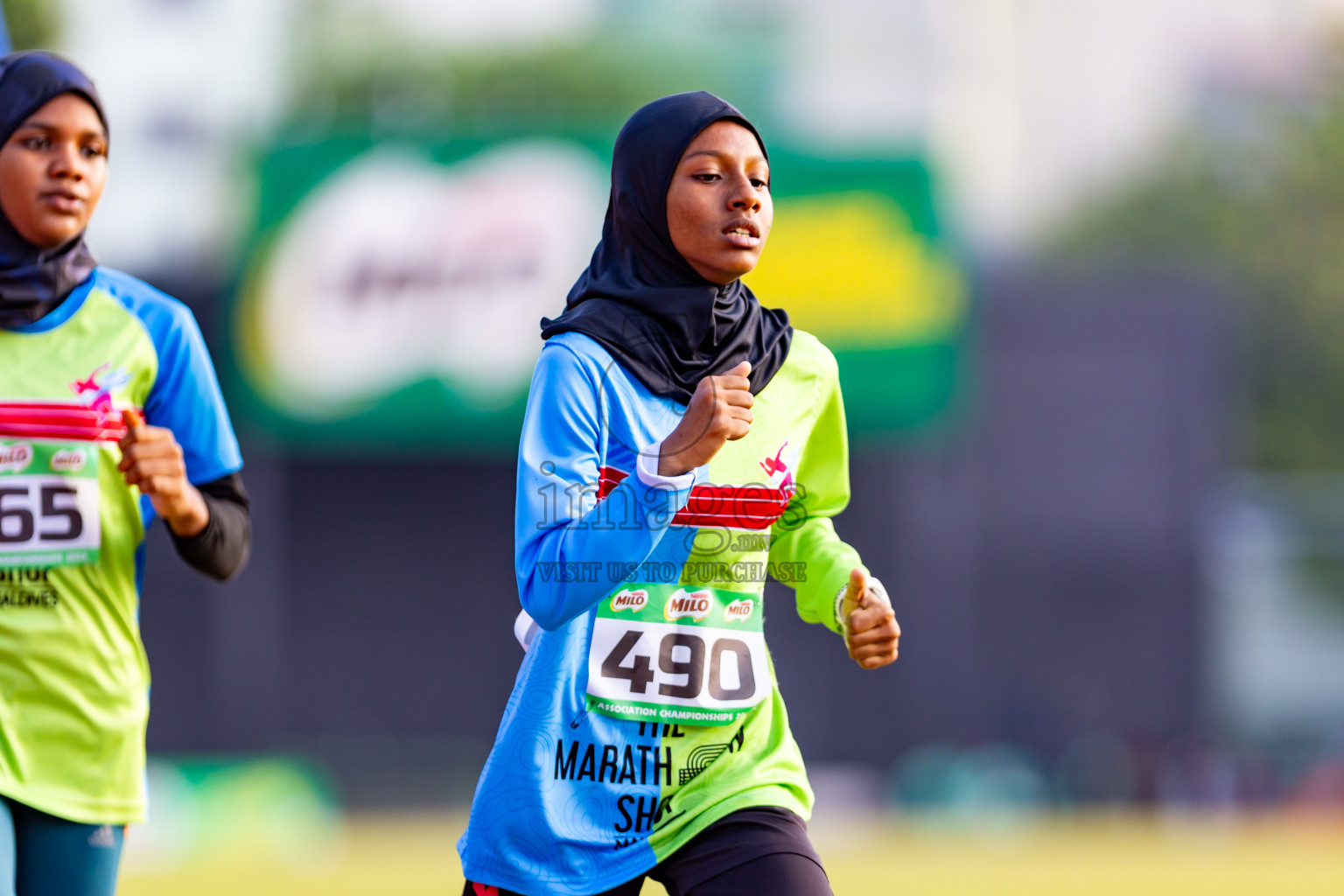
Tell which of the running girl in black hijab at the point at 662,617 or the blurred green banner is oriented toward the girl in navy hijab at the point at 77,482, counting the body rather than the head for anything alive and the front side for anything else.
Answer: the blurred green banner

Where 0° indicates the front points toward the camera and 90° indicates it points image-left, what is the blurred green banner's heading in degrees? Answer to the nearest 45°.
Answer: approximately 0°

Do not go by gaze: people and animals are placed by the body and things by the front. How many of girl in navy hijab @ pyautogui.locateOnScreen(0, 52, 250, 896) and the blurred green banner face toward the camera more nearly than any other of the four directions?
2

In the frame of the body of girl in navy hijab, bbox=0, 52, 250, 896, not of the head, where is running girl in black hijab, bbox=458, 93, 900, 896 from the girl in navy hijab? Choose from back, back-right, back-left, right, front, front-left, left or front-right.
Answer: front-left

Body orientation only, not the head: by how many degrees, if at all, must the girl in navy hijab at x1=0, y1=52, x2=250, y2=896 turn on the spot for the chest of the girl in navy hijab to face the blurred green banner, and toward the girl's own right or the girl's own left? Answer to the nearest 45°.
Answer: approximately 180°

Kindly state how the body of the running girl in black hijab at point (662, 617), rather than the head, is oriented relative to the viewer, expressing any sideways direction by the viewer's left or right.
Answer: facing the viewer and to the right of the viewer

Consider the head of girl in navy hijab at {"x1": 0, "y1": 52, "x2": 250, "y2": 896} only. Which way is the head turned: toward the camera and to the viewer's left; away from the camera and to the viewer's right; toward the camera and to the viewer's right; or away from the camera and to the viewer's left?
toward the camera and to the viewer's right

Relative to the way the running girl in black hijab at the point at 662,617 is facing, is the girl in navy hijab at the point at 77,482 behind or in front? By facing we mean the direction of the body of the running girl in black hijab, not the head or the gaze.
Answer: behind

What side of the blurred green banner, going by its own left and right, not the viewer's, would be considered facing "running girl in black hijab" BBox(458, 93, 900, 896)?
front

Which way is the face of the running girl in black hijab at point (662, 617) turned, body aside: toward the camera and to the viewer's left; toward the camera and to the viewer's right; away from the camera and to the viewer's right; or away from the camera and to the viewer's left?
toward the camera and to the viewer's right

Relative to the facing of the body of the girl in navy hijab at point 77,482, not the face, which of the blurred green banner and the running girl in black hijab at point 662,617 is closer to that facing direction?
the running girl in black hijab
